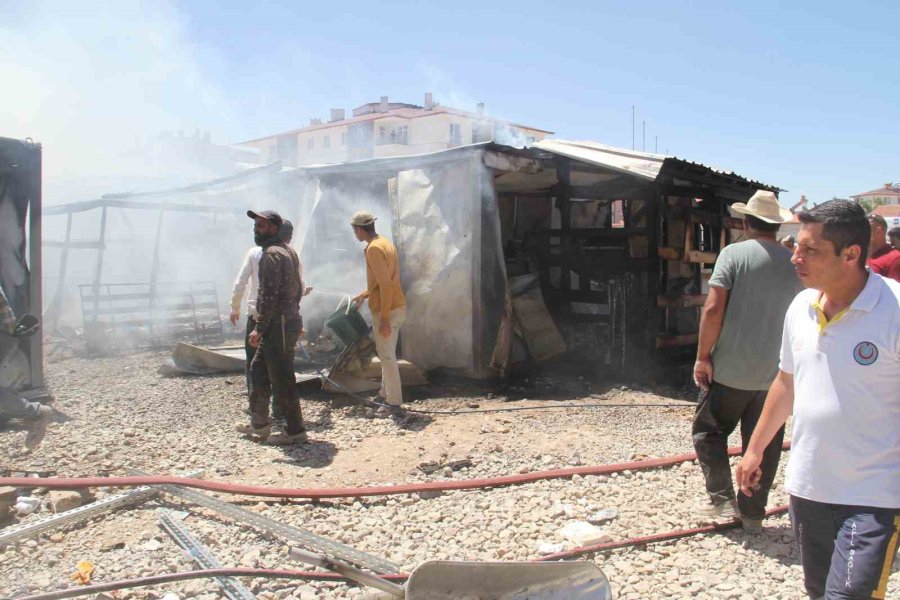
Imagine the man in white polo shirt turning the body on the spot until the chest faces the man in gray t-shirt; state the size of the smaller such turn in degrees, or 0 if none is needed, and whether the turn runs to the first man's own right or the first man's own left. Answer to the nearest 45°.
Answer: approximately 135° to the first man's own right

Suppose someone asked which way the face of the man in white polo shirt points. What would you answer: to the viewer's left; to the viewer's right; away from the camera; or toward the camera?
to the viewer's left

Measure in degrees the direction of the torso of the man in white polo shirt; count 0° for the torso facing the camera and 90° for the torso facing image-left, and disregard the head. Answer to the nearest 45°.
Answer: approximately 45°

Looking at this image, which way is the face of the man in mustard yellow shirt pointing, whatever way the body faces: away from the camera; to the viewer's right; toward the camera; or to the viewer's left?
to the viewer's left

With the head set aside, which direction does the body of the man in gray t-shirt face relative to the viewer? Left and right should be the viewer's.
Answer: facing away from the viewer and to the left of the viewer
